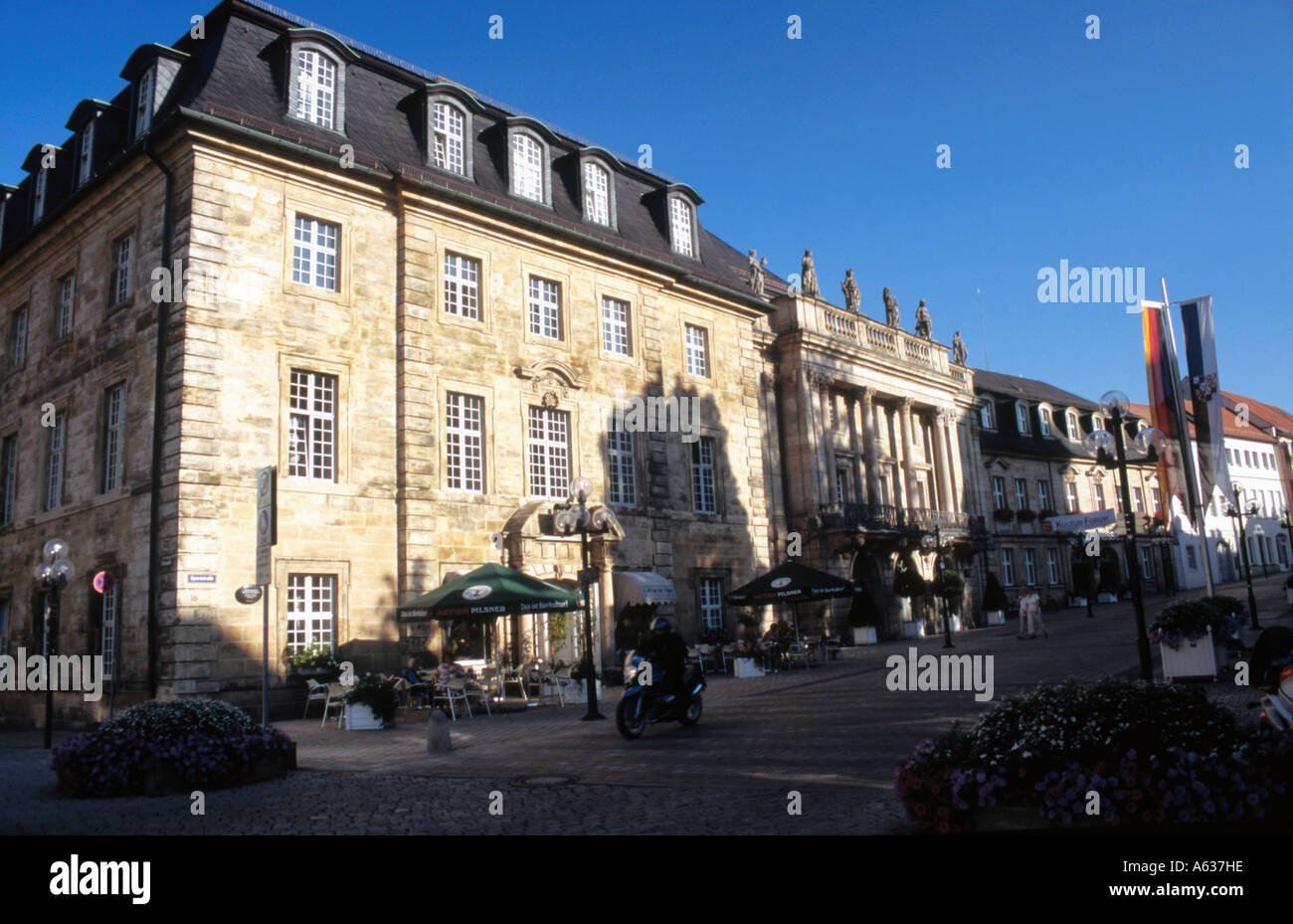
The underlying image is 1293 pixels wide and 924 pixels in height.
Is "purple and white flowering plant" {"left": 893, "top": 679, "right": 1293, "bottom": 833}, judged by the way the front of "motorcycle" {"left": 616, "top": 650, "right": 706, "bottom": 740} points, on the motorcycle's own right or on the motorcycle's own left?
on the motorcycle's own left

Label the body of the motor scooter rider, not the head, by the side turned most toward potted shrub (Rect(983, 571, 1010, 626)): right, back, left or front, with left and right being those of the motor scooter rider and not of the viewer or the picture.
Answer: back

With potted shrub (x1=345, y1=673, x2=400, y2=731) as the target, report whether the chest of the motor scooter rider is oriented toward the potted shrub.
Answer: no

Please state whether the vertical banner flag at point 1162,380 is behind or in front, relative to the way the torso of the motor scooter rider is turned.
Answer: behind

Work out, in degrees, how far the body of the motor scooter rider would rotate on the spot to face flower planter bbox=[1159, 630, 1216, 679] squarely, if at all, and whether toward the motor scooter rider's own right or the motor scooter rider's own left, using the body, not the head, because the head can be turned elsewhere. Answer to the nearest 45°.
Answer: approximately 135° to the motor scooter rider's own left

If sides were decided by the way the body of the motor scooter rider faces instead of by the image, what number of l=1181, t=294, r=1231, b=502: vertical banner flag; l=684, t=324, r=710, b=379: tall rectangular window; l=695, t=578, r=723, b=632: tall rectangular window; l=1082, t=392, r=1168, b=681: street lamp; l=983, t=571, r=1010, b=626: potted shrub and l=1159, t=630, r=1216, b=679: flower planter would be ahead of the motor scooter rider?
0

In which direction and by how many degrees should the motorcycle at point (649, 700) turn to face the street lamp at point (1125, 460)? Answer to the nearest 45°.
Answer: approximately 135° to its left

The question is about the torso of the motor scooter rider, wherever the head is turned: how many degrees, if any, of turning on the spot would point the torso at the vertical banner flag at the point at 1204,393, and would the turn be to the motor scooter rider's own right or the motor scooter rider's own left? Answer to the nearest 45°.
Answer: approximately 180°

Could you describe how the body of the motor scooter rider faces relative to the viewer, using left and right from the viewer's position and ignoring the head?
facing the viewer and to the left of the viewer

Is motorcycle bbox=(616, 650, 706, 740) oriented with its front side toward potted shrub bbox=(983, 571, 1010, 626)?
no

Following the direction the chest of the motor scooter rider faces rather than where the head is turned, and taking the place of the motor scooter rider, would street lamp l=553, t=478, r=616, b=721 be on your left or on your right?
on your right

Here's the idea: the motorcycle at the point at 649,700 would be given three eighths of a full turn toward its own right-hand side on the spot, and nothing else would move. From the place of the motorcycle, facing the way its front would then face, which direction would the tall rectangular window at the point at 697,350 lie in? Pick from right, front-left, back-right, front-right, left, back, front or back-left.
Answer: front

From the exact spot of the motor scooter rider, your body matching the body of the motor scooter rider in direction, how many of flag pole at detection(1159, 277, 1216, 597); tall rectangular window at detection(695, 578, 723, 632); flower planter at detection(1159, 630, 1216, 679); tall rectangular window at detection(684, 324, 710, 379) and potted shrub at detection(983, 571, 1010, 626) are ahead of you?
0

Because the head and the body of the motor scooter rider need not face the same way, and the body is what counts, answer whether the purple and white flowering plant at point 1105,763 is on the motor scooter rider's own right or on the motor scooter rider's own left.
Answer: on the motor scooter rider's own left

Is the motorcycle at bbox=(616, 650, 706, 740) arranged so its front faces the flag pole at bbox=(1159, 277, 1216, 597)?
no

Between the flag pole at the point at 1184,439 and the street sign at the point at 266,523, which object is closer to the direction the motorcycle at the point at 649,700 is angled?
the street sign

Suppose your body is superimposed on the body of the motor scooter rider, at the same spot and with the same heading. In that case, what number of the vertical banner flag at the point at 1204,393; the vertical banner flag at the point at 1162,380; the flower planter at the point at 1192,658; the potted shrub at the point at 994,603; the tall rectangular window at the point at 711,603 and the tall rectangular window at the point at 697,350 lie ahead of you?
0

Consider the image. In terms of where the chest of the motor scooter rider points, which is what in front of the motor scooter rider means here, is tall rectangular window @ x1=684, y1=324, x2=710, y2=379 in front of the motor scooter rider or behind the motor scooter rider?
behind

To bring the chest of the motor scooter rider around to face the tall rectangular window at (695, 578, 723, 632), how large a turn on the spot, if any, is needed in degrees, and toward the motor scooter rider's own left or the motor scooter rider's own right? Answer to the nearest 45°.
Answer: approximately 135° to the motor scooter rider's own right
